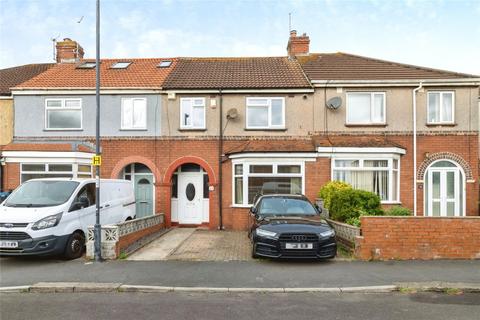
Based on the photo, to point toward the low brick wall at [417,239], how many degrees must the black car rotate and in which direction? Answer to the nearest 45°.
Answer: approximately 90° to its left

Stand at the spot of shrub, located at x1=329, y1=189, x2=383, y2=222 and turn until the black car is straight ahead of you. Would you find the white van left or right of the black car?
right

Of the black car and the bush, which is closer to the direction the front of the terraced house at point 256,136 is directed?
the black car

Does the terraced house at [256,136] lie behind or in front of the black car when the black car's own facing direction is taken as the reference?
behind

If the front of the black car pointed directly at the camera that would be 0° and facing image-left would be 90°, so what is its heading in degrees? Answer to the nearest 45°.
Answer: approximately 0°

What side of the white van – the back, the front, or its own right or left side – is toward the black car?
left

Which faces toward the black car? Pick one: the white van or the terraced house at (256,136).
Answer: the terraced house

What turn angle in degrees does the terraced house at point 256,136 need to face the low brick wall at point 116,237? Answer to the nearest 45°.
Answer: approximately 45° to its right

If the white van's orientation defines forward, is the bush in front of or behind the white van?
behind

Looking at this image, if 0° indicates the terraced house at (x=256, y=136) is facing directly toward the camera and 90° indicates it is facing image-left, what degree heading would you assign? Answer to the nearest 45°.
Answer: approximately 0°

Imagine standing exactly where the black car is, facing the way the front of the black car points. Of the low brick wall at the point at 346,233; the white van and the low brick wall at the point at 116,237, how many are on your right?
2

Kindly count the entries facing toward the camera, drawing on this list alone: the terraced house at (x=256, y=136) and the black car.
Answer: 2

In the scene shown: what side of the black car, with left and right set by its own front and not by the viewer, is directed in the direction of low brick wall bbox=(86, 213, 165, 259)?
right
